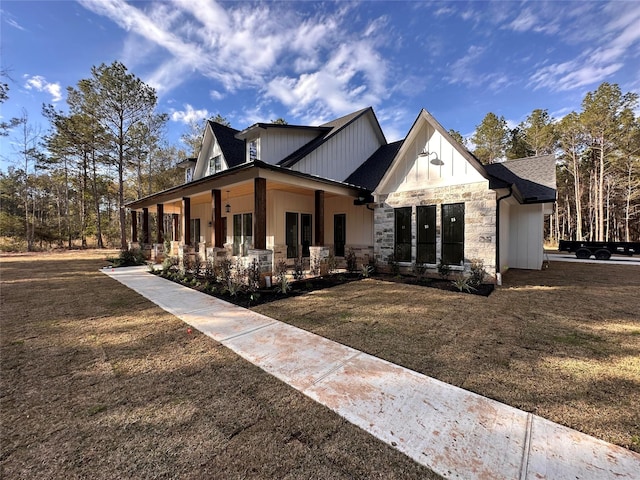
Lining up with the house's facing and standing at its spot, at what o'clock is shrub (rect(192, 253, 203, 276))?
The shrub is roughly at 1 o'clock from the house.

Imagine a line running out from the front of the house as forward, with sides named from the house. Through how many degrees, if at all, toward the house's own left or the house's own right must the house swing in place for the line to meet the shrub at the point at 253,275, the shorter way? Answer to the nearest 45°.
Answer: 0° — it already faces it

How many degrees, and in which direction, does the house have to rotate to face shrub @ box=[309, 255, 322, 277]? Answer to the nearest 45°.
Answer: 0° — it already faces it

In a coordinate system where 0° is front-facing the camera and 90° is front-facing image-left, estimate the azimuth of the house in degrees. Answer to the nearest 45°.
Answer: approximately 45°
